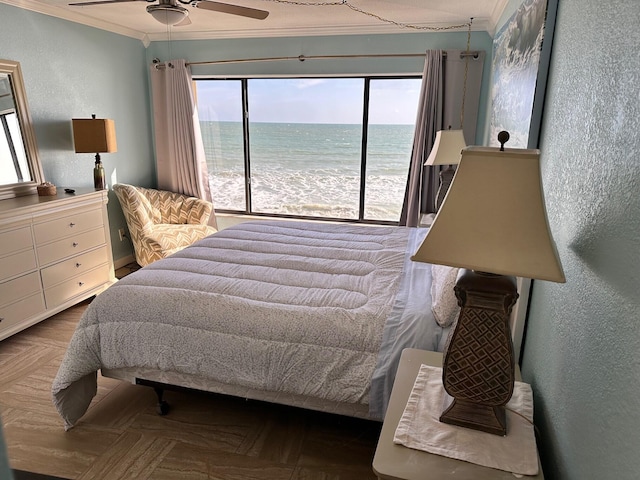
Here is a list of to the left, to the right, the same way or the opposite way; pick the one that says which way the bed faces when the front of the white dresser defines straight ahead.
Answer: the opposite way

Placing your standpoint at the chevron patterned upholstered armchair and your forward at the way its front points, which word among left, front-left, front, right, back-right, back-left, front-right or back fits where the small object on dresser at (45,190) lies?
right

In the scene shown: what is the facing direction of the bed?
to the viewer's left

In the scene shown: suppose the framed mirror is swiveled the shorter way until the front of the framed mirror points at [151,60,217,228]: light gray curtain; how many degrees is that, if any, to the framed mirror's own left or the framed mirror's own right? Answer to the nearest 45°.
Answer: approximately 90° to the framed mirror's own left

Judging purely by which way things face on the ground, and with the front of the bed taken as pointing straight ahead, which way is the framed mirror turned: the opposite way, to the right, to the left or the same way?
the opposite way

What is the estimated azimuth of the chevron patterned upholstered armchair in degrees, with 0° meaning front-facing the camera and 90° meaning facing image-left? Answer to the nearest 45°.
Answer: approximately 315°

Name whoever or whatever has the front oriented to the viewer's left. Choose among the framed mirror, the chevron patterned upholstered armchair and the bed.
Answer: the bed

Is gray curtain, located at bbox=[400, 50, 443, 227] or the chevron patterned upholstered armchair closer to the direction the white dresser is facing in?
the gray curtain

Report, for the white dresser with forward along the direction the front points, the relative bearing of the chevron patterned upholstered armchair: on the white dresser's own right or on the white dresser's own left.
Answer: on the white dresser's own left

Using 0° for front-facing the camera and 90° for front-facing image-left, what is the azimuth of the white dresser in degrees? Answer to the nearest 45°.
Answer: approximately 315°

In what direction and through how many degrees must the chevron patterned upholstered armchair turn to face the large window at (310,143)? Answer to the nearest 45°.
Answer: approximately 45° to its left
